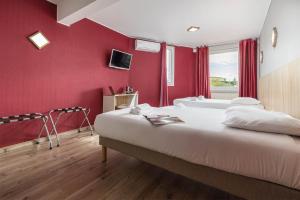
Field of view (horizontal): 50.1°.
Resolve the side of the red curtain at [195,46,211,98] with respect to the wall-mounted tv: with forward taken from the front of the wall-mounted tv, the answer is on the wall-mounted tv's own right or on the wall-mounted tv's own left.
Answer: on the wall-mounted tv's own left

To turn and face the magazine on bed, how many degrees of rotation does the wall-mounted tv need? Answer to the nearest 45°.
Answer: approximately 45° to its right

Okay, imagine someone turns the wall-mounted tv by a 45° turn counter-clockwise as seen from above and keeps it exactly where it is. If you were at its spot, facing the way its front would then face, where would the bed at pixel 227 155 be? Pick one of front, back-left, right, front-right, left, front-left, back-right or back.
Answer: right

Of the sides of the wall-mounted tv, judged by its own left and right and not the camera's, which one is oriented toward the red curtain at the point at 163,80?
left

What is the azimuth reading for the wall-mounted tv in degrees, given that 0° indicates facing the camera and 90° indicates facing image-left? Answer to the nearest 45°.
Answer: approximately 315°

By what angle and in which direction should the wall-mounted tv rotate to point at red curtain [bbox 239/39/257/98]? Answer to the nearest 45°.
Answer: approximately 45° to its left
